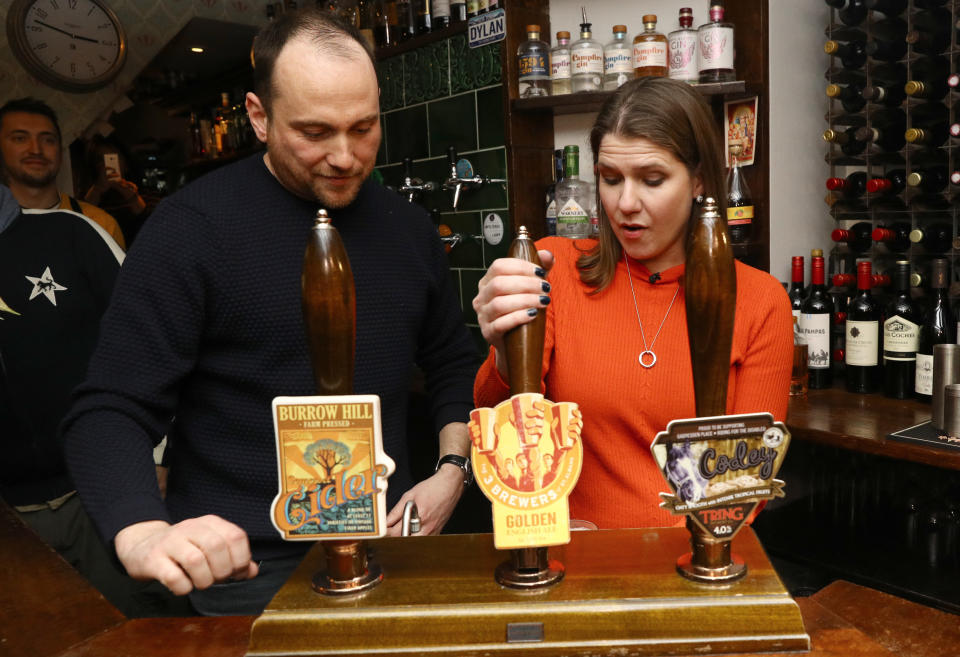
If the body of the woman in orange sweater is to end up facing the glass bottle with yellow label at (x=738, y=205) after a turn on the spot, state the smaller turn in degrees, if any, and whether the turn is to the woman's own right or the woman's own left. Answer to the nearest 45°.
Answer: approximately 180°

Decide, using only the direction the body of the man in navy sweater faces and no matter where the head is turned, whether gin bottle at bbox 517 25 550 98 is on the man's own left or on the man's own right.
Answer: on the man's own left

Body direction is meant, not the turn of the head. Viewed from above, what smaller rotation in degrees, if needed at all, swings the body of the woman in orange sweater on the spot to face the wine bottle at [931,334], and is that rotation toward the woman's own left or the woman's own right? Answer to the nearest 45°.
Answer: approximately 135° to the woman's own left

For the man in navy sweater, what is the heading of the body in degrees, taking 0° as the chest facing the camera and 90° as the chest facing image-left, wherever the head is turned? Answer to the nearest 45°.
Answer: approximately 315°

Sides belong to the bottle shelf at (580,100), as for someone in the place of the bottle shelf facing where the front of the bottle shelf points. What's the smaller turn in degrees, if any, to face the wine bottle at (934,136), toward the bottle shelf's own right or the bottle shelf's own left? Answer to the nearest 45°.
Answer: approximately 90° to the bottle shelf's own left
